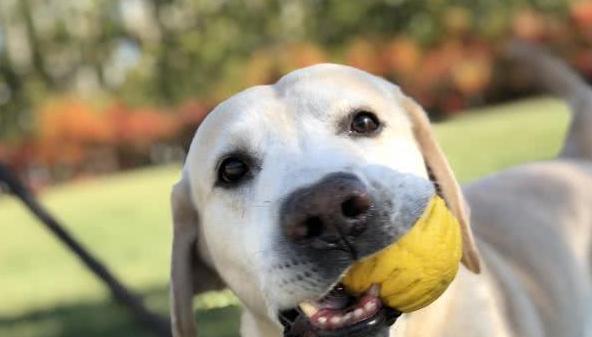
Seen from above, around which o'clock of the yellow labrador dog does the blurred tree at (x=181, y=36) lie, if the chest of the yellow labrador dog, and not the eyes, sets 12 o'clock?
The blurred tree is roughly at 4 o'clock from the yellow labrador dog.

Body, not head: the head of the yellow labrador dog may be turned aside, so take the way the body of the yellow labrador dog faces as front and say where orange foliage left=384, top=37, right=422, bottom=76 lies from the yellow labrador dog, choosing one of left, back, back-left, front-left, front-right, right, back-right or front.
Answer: back-right

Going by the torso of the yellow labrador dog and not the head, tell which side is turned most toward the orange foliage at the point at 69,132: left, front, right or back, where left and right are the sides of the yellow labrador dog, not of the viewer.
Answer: right

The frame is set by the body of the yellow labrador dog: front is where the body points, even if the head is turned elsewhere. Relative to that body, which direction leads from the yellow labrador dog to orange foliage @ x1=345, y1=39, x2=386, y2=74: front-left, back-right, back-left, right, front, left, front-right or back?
back-right

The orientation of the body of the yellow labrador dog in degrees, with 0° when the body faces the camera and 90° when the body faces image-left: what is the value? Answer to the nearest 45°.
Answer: approximately 45°
